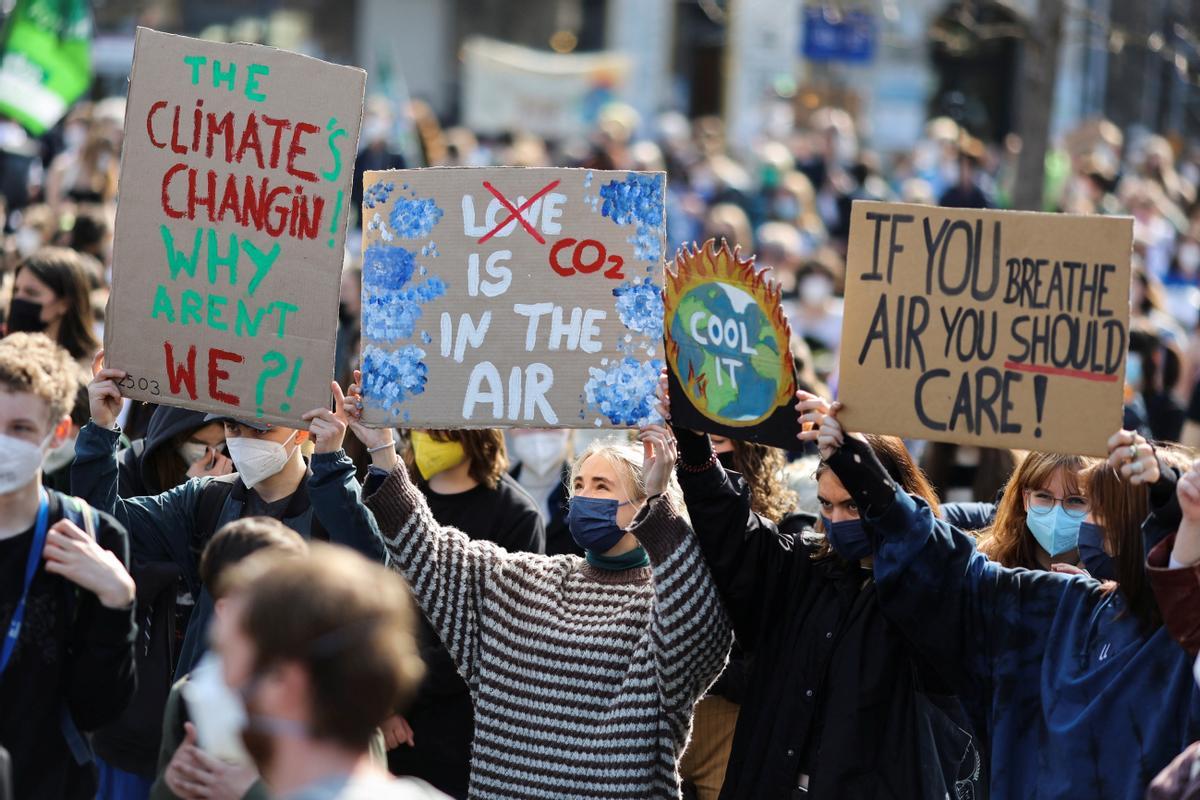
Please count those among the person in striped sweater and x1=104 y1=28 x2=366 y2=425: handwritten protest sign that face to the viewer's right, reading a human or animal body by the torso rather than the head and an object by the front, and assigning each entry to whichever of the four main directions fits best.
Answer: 0

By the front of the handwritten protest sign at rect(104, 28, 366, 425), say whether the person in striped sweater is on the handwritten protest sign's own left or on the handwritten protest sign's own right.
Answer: on the handwritten protest sign's own left

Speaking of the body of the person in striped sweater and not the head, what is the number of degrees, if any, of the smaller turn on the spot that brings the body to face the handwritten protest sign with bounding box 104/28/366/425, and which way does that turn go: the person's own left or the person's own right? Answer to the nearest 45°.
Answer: approximately 45° to the person's own right

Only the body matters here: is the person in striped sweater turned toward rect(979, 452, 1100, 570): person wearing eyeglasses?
no

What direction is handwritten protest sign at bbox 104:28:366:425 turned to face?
toward the camera

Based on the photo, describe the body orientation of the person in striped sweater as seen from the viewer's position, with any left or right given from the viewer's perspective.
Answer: facing the viewer and to the left of the viewer

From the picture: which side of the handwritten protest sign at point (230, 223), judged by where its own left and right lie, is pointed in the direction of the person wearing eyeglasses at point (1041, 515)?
left

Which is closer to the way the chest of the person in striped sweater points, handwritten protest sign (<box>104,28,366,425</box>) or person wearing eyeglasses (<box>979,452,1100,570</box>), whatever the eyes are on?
the handwritten protest sign

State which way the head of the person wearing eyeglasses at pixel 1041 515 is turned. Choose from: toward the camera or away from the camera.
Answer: toward the camera
